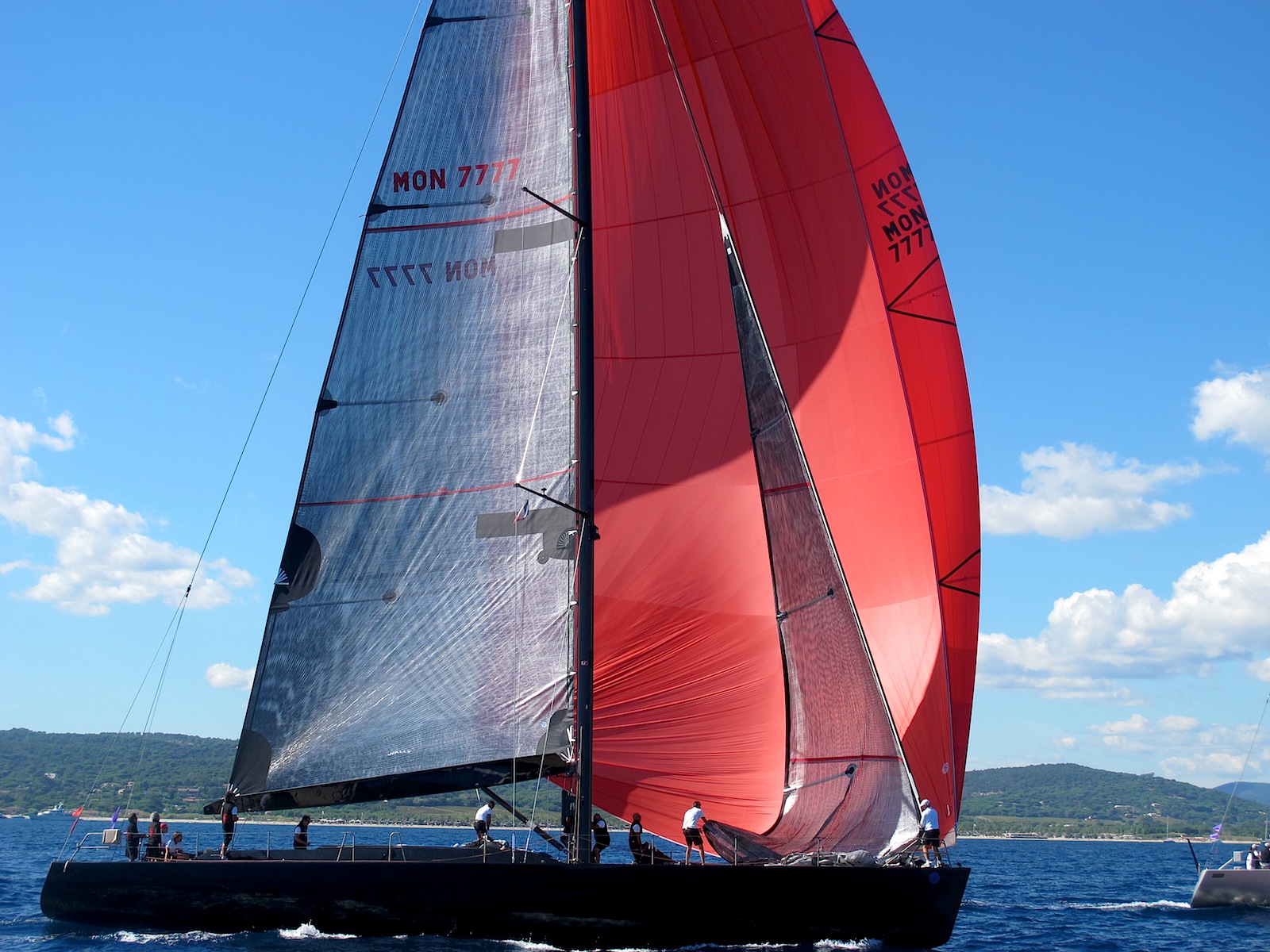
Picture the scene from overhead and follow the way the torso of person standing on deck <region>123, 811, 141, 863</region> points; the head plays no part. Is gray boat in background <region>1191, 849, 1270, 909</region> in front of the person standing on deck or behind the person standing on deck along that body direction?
in front

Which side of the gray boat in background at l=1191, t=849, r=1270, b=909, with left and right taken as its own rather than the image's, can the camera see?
right

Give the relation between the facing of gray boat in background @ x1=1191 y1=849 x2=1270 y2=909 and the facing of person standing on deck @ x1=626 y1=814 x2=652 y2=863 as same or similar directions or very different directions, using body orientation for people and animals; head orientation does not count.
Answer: same or similar directions

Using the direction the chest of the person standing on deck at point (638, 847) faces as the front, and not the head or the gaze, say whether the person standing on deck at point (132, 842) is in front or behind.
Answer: behind

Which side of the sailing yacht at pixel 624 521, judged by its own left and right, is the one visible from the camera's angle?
right

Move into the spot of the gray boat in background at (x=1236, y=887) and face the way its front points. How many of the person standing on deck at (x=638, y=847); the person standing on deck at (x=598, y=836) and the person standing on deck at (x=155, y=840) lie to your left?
0

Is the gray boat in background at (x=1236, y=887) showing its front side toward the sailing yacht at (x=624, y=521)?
no

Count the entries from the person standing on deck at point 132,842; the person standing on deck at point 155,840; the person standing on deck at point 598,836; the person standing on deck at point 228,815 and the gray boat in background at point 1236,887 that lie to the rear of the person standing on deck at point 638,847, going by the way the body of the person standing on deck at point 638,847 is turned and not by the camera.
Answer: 4

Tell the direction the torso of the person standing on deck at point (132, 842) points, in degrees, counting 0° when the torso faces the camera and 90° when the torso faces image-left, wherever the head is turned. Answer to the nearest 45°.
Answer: approximately 270°

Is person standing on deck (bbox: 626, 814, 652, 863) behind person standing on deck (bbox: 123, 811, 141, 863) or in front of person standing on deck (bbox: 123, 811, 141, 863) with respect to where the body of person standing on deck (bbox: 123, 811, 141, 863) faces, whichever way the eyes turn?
in front

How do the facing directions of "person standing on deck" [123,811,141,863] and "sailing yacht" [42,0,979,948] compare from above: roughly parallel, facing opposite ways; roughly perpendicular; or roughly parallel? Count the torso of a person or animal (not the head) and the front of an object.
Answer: roughly parallel

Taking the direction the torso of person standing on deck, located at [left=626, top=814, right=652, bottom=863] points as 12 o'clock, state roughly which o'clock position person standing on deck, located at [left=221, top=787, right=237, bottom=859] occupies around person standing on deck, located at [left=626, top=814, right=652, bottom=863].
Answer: person standing on deck, located at [left=221, top=787, right=237, bottom=859] is roughly at 6 o'clock from person standing on deck, located at [left=626, top=814, right=652, bottom=863].

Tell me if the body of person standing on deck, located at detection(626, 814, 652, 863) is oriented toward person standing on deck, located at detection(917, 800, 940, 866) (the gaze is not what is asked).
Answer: yes

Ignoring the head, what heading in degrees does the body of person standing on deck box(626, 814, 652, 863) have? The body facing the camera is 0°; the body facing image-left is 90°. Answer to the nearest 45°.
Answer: approximately 270°
